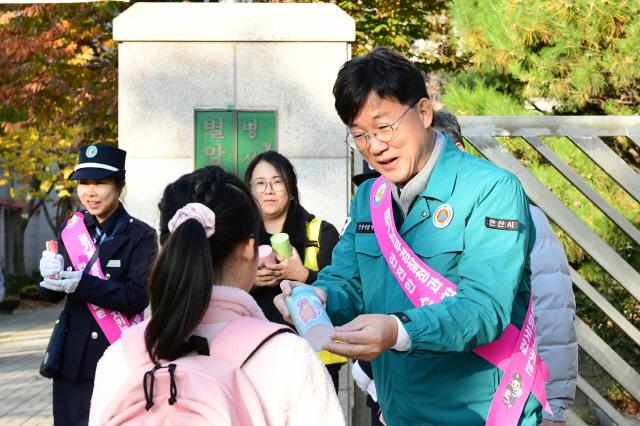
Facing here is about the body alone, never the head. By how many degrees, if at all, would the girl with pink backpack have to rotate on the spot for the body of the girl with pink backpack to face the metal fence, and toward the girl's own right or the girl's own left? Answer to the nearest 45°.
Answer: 0° — they already face it

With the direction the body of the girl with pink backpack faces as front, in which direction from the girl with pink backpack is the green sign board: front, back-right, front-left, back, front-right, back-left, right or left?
front-left

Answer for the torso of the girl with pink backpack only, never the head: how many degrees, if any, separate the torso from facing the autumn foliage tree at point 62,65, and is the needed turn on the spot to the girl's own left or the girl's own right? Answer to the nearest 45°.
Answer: approximately 45° to the girl's own left

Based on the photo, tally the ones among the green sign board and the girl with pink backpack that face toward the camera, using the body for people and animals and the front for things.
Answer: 1

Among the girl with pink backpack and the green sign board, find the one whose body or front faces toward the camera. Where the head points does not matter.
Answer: the green sign board

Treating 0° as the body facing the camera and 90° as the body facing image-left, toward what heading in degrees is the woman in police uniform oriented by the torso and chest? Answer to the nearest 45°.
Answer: approximately 45°

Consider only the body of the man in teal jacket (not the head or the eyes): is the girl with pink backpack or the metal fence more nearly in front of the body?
the girl with pink backpack

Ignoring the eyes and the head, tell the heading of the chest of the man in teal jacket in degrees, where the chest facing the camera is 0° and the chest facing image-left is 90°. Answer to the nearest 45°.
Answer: approximately 45°

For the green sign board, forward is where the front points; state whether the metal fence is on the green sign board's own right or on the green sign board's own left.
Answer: on the green sign board's own left

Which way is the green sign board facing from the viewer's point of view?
toward the camera

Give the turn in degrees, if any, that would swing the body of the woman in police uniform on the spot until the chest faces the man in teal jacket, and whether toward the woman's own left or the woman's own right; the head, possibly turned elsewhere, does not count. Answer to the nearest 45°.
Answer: approximately 45° to the woman's own left

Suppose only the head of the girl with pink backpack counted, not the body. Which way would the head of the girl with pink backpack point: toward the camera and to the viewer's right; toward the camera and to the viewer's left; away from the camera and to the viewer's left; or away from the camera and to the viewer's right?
away from the camera and to the viewer's right

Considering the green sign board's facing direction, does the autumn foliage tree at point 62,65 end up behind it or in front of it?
behind

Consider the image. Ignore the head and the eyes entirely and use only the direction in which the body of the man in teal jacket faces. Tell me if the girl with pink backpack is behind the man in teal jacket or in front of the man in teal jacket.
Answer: in front

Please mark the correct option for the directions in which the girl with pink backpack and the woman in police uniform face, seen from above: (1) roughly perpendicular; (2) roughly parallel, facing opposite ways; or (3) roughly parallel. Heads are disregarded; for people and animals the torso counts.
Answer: roughly parallel, facing opposite ways
